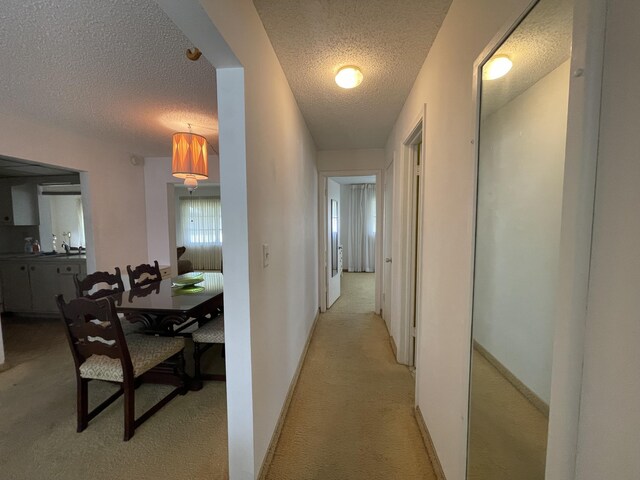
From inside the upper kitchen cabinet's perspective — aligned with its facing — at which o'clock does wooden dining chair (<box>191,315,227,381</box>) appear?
The wooden dining chair is roughly at 10 o'clock from the upper kitchen cabinet.

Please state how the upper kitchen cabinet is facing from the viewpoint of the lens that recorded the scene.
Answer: facing the viewer and to the left of the viewer

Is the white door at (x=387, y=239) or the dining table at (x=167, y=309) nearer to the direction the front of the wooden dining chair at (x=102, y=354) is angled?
the dining table

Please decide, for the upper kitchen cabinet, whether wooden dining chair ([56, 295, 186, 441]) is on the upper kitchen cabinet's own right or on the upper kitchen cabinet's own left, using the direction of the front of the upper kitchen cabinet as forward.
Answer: on the upper kitchen cabinet's own left

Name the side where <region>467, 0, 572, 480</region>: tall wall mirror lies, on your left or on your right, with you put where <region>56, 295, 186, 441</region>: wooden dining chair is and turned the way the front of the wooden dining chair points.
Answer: on your right

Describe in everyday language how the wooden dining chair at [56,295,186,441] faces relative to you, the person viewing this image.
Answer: facing away from the viewer and to the right of the viewer

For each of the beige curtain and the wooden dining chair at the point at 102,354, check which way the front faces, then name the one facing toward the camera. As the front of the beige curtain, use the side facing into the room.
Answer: the beige curtain

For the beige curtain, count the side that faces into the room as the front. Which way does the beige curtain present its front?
toward the camera

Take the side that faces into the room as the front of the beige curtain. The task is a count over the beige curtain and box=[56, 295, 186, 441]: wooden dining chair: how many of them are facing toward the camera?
1

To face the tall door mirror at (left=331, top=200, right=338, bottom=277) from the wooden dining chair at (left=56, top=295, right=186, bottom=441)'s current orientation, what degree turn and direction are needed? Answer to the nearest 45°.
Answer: approximately 45° to its right

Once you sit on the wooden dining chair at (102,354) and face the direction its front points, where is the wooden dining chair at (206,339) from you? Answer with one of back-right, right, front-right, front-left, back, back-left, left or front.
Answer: front-right

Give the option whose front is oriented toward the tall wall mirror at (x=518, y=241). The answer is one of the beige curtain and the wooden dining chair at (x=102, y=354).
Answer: the beige curtain

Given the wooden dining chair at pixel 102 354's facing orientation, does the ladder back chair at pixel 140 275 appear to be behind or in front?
in front

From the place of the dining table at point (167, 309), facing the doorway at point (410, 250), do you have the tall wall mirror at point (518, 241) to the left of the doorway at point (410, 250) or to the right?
right
